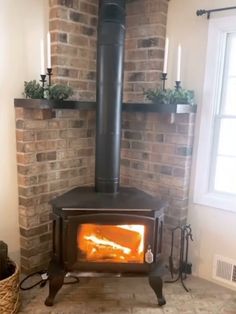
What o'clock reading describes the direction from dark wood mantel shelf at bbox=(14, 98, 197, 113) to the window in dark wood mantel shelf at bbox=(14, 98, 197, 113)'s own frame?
The window is roughly at 9 o'clock from the dark wood mantel shelf.

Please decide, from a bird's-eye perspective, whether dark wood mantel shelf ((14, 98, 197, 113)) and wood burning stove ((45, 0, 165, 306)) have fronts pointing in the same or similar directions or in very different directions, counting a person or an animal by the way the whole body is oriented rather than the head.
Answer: same or similar directions

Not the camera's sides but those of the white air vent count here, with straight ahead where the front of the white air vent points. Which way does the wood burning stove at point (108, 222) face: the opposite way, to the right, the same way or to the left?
to the left

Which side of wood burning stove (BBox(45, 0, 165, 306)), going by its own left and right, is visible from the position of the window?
left

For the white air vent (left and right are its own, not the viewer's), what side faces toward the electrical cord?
front

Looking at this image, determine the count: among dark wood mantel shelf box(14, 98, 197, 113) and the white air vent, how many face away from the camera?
0

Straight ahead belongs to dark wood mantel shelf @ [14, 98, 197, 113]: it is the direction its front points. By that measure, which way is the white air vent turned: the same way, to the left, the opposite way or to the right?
to the right

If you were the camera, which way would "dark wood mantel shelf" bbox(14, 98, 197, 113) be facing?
facing the viewer

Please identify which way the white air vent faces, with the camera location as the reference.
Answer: facing the viewer and to the left of the viewer

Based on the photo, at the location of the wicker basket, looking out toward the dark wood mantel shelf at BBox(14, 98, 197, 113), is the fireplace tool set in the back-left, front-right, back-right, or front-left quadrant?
front-right
